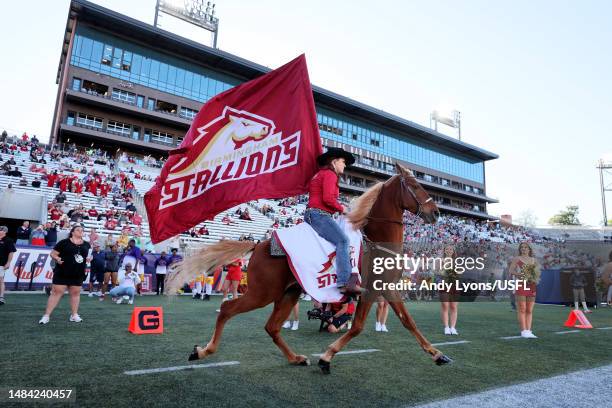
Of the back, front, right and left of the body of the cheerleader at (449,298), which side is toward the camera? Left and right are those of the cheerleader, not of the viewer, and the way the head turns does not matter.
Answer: front

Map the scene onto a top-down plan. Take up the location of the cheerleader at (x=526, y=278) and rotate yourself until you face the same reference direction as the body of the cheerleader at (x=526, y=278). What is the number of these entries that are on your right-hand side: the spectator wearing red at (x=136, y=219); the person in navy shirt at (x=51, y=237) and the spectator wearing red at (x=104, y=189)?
3

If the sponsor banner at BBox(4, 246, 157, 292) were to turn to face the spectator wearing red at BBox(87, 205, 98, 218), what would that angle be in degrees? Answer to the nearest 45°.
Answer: approximately 180°

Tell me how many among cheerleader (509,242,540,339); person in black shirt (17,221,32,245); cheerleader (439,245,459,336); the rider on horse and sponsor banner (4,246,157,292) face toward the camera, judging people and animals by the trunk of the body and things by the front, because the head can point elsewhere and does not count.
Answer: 4

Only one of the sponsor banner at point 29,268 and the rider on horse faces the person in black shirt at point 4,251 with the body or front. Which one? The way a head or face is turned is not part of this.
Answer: the sponsor banner

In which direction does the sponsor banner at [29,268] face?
toward the camera

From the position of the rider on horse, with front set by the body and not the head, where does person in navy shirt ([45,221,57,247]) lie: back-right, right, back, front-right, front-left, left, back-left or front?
back-left

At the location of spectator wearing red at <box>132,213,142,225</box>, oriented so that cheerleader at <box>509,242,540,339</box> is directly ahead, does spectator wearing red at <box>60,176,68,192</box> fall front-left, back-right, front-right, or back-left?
back-right

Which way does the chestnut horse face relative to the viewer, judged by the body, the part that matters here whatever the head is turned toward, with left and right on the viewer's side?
facing to the right of the viewer

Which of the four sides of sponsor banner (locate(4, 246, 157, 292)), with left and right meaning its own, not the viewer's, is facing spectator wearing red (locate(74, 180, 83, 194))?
back

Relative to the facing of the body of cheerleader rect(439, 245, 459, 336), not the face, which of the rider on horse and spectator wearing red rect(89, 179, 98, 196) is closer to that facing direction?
the rider on horse

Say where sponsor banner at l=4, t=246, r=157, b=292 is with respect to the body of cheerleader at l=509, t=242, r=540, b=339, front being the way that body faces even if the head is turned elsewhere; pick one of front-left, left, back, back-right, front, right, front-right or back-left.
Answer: right

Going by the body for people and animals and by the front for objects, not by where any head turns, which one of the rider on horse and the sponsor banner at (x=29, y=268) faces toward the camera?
the sponsor banner

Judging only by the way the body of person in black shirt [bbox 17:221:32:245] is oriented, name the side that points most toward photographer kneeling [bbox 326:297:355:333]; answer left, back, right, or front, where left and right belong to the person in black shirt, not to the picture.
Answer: front

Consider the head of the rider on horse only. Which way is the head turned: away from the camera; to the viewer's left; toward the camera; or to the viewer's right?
to the viewer's right

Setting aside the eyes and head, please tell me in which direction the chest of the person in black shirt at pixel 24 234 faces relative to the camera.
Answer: toward the camera

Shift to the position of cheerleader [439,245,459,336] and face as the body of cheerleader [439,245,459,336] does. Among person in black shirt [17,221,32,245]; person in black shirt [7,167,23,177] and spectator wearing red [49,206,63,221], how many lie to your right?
3

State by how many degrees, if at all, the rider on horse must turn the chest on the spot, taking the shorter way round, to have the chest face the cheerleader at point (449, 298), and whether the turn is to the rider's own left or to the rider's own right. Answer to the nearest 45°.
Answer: approximately 45° to the rider's own left

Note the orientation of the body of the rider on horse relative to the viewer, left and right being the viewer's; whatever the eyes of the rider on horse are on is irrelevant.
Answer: facing to the right of the viewer
